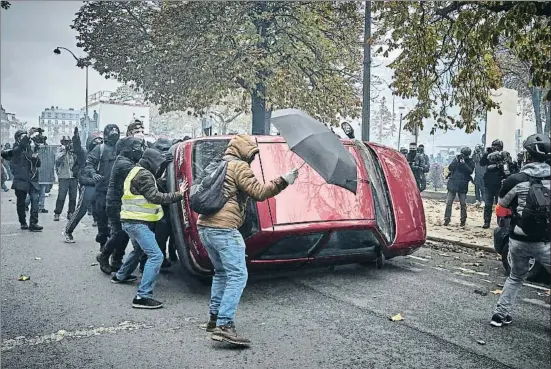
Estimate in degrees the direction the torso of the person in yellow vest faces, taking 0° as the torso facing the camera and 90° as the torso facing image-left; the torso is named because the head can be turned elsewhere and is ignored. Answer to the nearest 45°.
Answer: approximately 270°

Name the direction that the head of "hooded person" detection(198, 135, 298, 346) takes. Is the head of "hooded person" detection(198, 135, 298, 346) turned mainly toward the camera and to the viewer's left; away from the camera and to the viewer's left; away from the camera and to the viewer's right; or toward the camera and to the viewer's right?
away from the camera and to the viewer's right

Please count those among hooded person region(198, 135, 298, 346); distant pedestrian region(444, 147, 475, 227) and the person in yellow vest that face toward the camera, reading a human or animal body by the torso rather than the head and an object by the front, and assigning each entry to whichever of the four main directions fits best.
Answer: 1

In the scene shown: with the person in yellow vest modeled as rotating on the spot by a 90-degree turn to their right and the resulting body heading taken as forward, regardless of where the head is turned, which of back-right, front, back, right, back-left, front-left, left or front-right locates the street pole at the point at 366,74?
back-left

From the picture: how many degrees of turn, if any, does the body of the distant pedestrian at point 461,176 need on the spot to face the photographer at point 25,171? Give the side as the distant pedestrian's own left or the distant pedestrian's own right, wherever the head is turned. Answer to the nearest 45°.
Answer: approximately 45° to the distant pedestrian's own right

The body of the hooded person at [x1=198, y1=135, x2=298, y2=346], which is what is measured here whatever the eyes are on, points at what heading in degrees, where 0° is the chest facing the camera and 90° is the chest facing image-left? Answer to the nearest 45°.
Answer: approximately 270°

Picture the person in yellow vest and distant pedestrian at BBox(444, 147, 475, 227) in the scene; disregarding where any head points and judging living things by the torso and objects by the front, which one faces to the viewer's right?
the person in yellow vest

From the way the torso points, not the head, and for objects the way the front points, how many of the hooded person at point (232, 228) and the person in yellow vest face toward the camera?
0

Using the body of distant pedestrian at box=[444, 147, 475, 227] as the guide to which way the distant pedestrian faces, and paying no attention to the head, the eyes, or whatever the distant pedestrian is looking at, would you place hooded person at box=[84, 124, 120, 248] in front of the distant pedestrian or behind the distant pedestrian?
in front

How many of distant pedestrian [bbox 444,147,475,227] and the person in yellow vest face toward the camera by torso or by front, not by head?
1

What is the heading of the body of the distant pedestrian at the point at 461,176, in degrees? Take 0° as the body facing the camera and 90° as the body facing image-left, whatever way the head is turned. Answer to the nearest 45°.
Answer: approximately 0°

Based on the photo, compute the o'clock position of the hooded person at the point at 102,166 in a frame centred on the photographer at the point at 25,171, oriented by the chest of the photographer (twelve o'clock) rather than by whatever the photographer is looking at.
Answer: The hooded person is roughly at 1 o'clock from the photographer.

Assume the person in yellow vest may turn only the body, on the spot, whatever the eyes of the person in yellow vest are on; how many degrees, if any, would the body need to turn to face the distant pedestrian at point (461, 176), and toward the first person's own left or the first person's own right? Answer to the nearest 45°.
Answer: approximately 45° to the first person's own left
